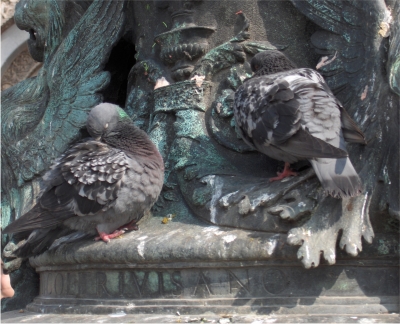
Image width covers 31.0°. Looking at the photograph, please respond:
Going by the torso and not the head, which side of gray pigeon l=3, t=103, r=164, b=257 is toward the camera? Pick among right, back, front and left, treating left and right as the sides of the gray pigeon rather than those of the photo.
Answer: right

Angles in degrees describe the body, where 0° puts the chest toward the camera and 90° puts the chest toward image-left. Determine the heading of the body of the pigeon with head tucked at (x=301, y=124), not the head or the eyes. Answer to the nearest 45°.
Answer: approximately 135°

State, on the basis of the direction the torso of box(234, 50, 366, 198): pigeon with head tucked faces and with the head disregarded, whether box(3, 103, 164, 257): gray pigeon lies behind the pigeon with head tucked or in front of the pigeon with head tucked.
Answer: in front

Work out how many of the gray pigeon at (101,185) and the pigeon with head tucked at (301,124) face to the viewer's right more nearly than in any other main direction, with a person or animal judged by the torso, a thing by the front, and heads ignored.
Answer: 1
